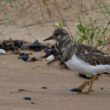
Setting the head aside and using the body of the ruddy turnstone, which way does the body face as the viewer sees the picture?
to the viewer's left

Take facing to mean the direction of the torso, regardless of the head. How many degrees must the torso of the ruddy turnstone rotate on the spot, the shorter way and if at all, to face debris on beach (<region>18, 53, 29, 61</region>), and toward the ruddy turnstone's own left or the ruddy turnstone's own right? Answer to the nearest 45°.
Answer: approximately 45° to the ruddy turnstone's own right
